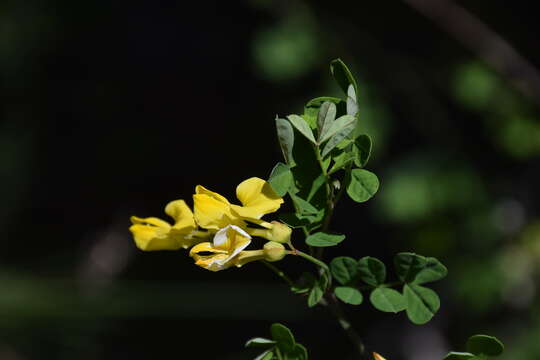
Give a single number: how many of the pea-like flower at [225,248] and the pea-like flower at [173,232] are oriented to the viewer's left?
2

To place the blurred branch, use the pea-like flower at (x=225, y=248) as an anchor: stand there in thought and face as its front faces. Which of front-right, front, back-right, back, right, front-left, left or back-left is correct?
back-right

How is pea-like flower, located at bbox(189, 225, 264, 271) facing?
to the viewer's left

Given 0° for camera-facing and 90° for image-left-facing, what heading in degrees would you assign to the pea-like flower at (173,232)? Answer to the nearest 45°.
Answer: approximately 90°
